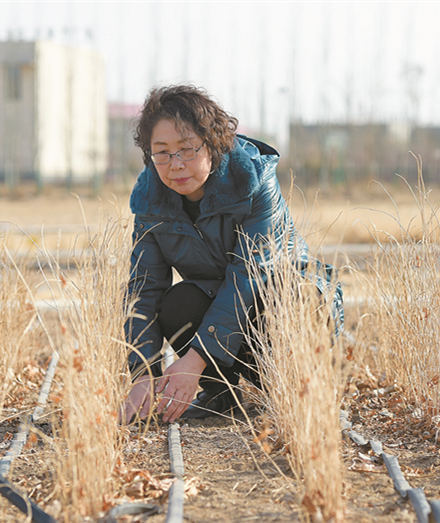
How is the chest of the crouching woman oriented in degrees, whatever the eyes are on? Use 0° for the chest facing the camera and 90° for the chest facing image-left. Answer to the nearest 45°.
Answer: approximately 45°

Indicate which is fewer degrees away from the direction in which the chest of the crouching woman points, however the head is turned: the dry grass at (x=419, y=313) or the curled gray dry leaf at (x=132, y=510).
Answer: the curled gray dry leaf

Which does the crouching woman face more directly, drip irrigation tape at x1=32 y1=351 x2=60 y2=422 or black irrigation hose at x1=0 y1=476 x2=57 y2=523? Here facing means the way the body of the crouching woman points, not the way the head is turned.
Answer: the black irrigation hose

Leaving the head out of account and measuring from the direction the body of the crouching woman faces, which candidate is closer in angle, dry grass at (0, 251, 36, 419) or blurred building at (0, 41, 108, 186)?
the dry grass

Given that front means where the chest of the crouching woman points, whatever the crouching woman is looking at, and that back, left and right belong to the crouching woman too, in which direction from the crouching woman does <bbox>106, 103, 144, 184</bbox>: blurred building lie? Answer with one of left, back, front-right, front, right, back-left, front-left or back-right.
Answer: back-right

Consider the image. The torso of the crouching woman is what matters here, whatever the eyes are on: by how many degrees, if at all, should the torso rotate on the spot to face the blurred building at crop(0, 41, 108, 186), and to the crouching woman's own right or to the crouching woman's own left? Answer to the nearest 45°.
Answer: approximately 135° to the crouching woman's own right

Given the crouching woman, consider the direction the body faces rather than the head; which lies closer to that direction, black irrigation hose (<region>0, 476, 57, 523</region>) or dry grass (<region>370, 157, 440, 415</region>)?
the black irrigation hose

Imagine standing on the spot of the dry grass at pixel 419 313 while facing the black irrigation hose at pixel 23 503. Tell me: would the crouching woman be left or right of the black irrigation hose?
right
